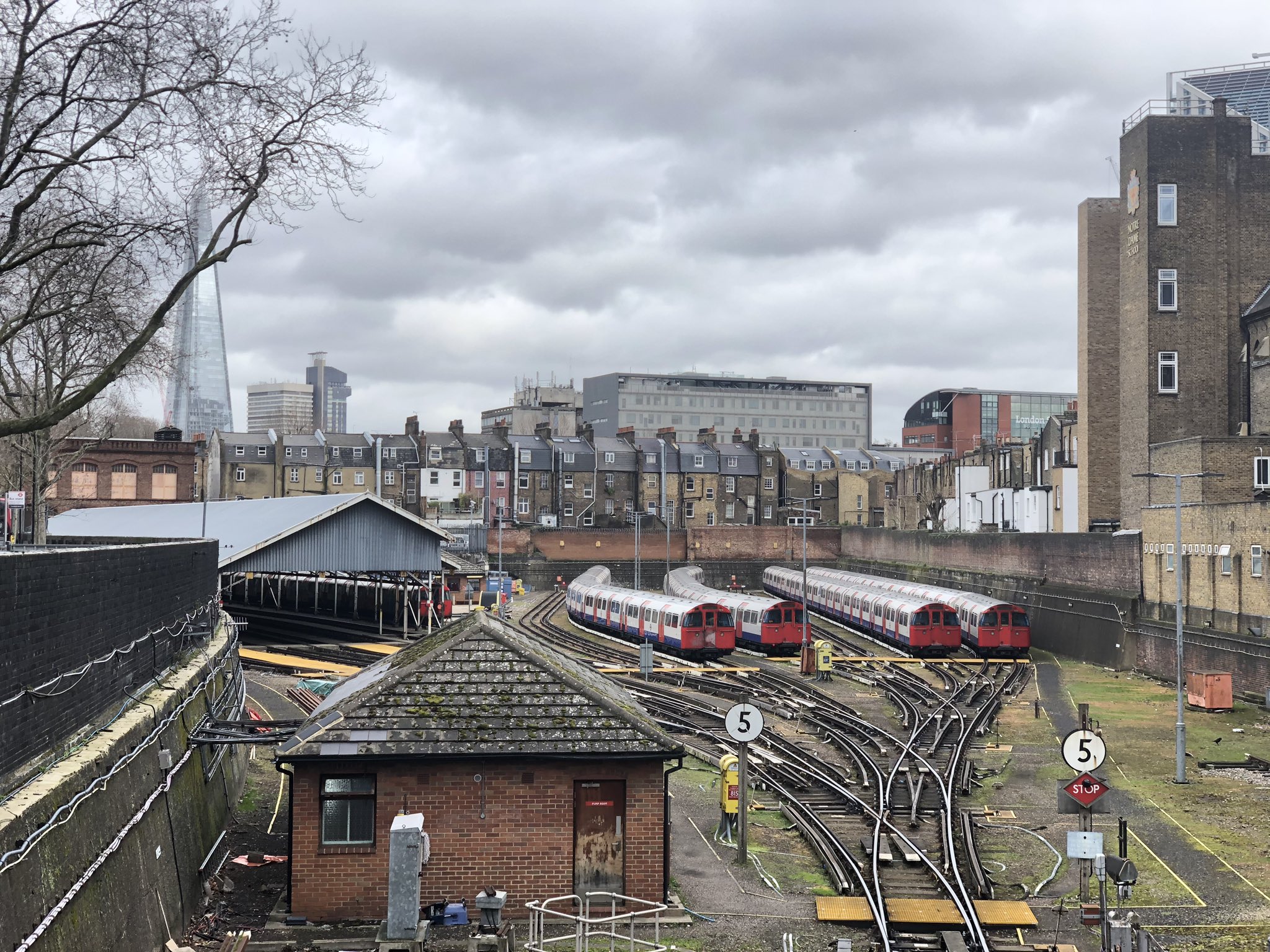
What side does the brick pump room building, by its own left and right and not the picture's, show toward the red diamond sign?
left

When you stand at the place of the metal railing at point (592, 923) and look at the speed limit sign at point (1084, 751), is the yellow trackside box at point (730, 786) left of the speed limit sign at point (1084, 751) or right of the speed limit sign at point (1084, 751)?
left

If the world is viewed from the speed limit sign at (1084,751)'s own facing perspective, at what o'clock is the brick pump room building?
The brick pump room building is roughly at 2 o'clock from the speed limit sign.

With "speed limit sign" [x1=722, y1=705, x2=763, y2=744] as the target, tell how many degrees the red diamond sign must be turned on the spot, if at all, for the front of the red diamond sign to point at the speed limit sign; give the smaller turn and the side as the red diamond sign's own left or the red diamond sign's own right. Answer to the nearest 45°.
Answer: approximately 90° to the red diamond sign's own right

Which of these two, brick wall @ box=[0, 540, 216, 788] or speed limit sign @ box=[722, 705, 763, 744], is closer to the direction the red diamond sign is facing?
the brick wall

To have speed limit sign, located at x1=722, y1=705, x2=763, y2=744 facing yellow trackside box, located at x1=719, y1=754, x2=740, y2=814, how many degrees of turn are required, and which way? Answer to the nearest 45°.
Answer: approximately 180°

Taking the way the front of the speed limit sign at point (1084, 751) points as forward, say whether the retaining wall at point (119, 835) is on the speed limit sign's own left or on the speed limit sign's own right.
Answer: on the speed limit sign's own right

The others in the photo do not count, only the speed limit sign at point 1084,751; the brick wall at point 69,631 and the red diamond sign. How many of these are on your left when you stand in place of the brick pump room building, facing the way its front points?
2

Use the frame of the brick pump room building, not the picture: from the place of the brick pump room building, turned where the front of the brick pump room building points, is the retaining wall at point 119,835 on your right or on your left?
on your right
